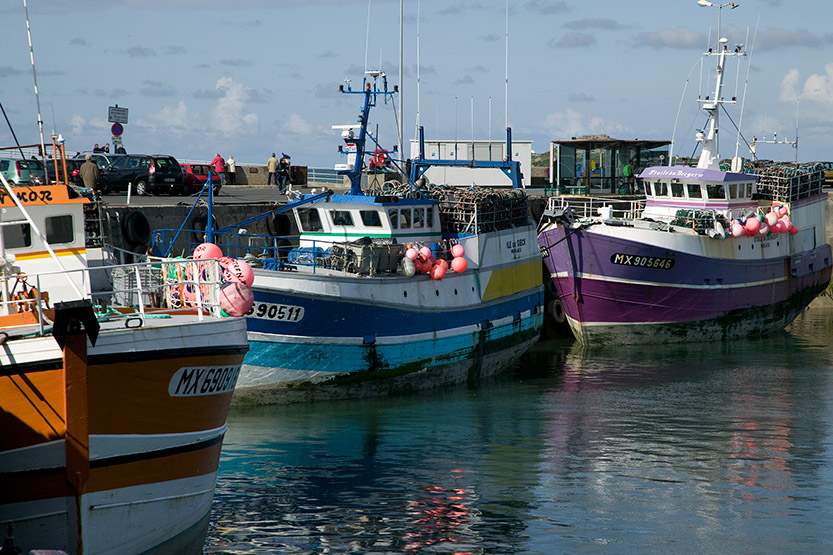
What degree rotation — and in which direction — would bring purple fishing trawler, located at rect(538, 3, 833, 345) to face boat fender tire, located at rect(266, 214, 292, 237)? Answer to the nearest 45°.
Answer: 0° — it already faces it

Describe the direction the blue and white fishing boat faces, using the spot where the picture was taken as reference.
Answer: facing the viewer and to the left of the viewer

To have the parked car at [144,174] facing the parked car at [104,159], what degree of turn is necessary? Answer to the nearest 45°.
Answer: approximately 45° to its left

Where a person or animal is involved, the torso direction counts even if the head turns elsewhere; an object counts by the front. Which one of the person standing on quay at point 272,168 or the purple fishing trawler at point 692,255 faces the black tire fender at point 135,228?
the purple fishing trawler

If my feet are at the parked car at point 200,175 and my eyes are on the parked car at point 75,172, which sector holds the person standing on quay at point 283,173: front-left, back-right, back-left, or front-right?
back-left

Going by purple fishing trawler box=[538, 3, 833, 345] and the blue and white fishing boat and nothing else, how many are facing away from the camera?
0

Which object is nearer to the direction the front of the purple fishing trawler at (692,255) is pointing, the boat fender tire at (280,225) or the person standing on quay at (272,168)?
the boat fender tire

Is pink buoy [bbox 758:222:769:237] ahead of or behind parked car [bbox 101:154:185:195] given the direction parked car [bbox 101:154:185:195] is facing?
behind

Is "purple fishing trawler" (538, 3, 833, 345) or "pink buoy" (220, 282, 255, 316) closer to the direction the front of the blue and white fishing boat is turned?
the pink buoy

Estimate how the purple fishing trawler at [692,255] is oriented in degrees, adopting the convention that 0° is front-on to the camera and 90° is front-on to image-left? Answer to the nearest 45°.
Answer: approximately 45°
